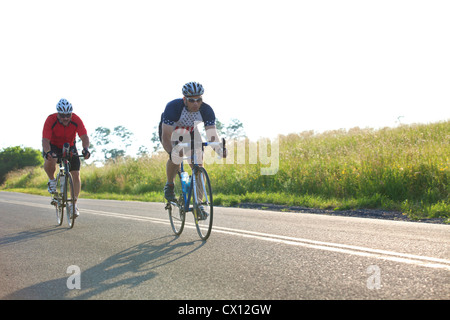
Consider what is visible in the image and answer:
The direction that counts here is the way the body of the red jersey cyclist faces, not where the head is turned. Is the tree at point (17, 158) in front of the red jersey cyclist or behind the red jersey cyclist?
behind

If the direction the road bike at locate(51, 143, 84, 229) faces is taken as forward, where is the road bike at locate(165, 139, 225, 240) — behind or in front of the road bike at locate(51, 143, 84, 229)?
in front

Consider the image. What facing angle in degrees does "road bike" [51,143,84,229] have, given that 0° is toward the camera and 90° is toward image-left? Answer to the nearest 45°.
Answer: approximately 0°

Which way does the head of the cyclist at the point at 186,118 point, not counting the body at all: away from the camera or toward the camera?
toward the camera

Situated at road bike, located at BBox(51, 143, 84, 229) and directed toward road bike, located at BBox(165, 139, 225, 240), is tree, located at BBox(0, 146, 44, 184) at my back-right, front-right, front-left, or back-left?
back-left

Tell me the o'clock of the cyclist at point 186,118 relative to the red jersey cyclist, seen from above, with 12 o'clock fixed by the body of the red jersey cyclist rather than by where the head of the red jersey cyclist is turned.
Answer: The cyclist is roughly at 11 o'clock from the red jersey cyclist.

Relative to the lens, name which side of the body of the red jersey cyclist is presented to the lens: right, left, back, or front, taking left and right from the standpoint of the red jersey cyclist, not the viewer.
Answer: front

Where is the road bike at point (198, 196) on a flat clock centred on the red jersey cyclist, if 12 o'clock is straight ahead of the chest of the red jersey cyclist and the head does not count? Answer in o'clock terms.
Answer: The road bike is roughly at 11 o'clock from the red jersey cyclist.
